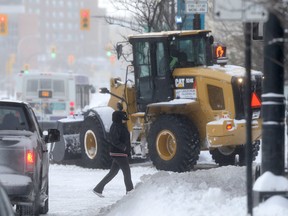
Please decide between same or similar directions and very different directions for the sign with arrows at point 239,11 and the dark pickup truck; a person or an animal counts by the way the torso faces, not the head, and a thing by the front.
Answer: very different directions

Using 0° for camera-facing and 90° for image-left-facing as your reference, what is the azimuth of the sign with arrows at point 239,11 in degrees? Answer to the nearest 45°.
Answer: approximately 0°

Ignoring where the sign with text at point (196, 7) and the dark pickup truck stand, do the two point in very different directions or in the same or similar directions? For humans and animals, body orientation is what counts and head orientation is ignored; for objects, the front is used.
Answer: very different directions

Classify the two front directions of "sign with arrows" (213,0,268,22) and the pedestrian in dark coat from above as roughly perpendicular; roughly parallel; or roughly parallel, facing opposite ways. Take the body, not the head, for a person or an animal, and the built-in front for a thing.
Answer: roughly perpendicular

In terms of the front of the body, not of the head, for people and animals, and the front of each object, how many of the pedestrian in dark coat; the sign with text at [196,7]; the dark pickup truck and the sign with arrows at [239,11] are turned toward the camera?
2

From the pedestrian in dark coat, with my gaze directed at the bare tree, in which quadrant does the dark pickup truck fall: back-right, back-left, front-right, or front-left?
back-left
